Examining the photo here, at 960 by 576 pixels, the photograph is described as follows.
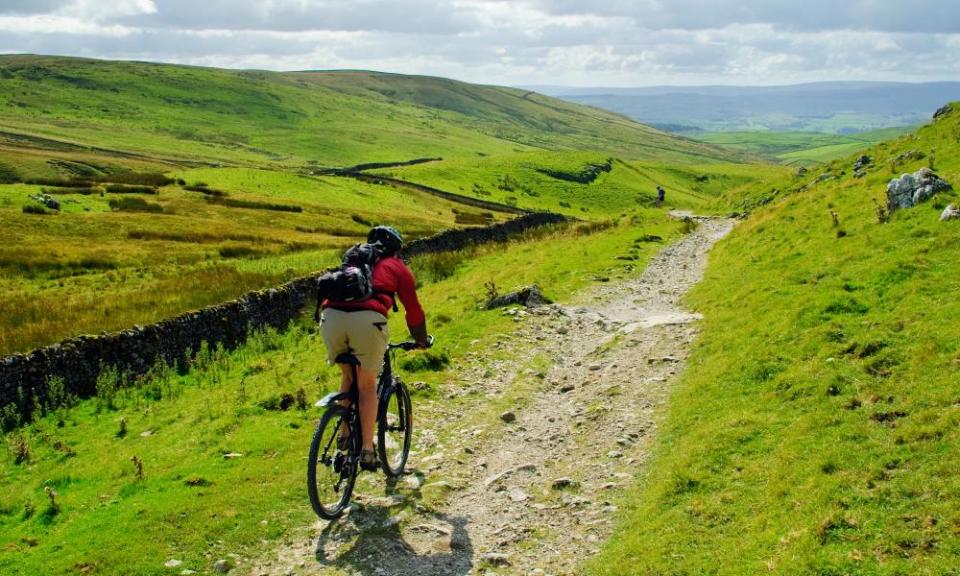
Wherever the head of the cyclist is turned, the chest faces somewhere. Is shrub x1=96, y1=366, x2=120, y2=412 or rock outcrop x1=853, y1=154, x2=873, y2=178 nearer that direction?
the rock outcrop

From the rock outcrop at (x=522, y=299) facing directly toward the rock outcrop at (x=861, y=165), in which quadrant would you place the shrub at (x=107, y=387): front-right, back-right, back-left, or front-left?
back-left

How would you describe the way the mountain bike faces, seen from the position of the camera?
facing away from the viewer and to the right of the viewer

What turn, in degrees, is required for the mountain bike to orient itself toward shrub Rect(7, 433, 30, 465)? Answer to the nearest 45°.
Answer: approximately 90° to its left

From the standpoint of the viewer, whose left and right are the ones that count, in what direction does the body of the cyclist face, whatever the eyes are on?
facing away from the viewer and to the right of the viewer

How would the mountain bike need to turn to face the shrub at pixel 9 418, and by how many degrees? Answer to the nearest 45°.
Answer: approximately 90° to its left

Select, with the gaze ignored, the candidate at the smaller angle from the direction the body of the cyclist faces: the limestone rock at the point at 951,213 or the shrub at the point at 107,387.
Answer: the limestone rock

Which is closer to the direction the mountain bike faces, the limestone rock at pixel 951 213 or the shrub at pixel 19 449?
the limestone rock

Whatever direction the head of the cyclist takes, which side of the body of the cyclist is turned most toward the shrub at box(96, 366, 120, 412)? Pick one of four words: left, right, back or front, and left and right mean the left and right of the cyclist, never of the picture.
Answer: left
